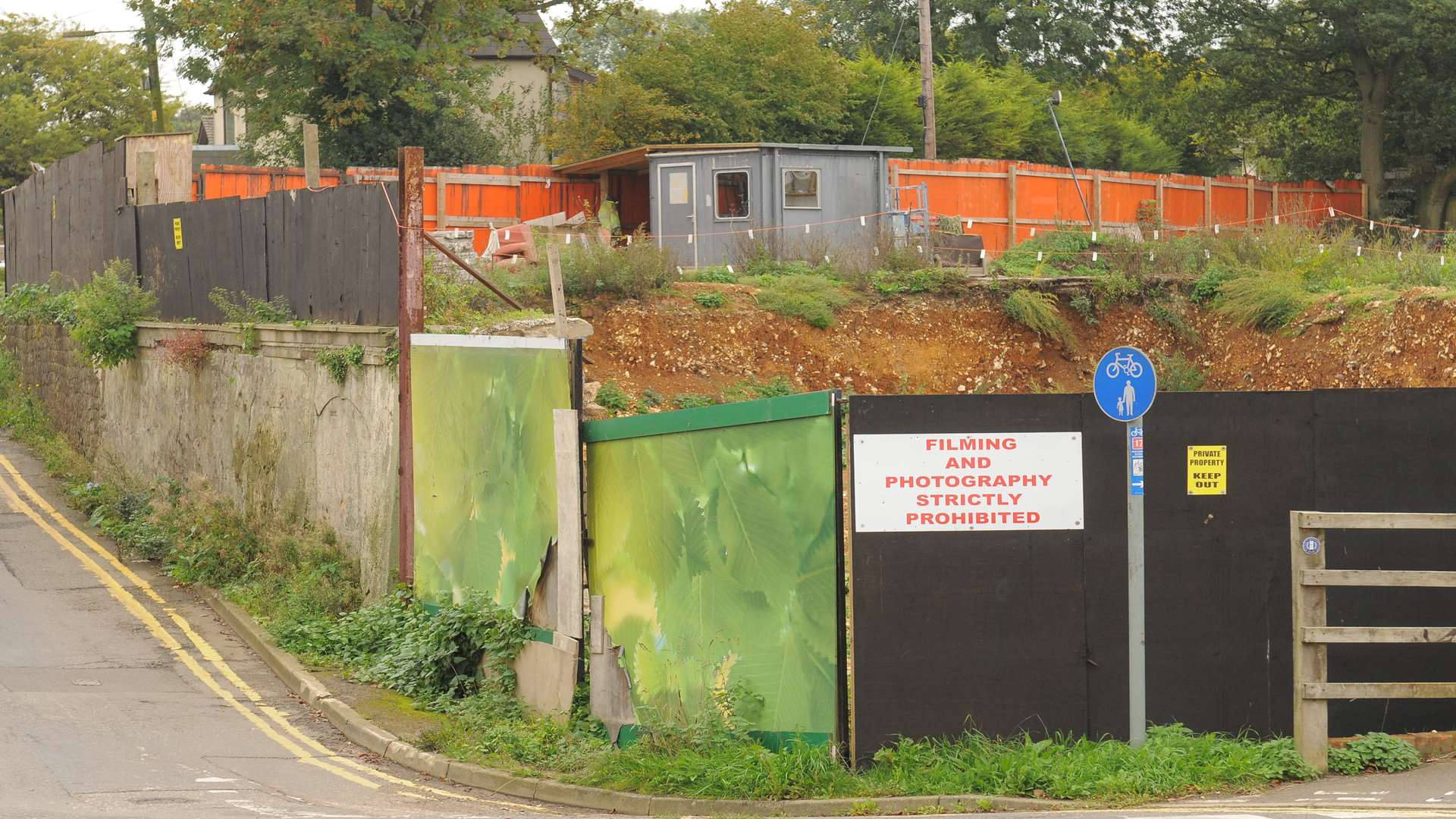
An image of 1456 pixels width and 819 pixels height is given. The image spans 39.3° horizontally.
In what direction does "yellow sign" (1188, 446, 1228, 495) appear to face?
toward the camera

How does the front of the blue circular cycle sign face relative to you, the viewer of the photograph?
facing the viewer

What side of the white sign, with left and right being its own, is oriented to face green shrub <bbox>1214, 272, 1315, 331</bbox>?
back

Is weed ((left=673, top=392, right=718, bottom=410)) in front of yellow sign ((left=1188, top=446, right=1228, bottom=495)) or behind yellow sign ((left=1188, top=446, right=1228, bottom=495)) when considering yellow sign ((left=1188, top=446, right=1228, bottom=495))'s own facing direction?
behind

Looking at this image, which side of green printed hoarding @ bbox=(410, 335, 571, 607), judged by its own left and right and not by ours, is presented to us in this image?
front

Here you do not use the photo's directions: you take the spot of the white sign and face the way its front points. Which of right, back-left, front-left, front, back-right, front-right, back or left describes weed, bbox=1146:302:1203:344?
back

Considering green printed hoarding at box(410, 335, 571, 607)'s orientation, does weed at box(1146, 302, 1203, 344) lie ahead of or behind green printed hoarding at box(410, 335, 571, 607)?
behind

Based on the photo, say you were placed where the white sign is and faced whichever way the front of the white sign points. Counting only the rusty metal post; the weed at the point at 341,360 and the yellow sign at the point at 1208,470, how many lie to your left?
1

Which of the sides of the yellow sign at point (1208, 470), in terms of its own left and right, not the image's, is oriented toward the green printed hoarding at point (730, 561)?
right

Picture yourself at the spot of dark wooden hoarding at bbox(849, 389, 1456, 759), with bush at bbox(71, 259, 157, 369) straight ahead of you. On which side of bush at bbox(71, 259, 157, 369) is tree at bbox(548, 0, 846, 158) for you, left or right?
right
